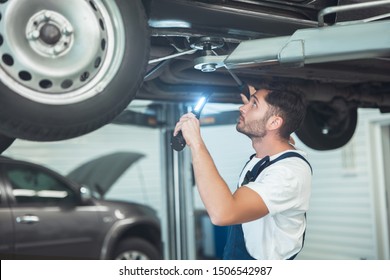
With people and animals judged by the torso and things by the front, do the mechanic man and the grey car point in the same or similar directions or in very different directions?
very different directions

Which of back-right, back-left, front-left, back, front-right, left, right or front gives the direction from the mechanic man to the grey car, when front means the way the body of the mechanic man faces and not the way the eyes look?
front-right

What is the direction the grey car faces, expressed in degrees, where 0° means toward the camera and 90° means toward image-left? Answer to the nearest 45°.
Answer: approximately 270°

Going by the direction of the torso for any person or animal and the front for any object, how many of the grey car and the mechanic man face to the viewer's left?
1

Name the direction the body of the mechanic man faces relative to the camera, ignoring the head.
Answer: to the viewer's left

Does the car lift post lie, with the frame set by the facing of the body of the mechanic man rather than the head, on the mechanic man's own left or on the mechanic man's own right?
on the mechanic man's own right

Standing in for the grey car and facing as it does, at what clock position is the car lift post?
The car lift post is roughly at 12 o'clock from the grey car.

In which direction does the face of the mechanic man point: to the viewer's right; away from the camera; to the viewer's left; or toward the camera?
to the viewer's left
